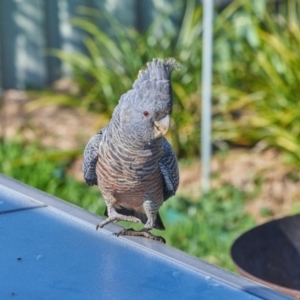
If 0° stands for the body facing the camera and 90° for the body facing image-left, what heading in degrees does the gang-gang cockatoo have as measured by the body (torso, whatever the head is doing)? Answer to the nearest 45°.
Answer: approximately 0°

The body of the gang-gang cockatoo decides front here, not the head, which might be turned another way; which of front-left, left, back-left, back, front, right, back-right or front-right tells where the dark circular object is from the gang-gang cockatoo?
left
